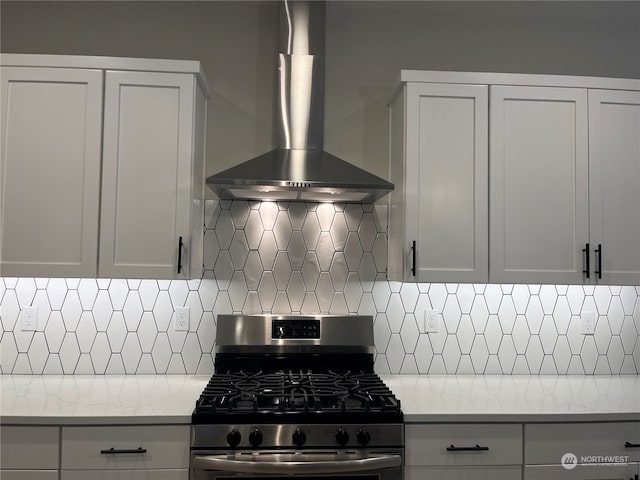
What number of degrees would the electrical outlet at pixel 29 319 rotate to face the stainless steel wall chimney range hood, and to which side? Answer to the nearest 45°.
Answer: approximately 45° to its left

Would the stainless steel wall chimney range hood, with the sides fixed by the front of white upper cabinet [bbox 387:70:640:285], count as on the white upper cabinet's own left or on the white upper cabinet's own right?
on the white upper cabinet's own right

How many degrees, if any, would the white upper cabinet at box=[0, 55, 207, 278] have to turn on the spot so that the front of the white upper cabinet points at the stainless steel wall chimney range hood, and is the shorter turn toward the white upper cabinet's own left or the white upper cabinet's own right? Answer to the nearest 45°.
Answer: approximately 90° to the white upper cabinet's own left

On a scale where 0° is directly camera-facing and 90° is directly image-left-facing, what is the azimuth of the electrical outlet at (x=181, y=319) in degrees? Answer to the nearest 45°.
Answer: approximately 0°

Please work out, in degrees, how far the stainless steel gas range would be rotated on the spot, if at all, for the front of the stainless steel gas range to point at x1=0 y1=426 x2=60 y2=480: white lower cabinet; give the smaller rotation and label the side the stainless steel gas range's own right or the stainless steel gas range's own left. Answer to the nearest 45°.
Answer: approximately 90° to the stainless steel gas range's own right

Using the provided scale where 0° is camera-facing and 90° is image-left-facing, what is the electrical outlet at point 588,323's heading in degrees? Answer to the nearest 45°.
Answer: approximately 0°
